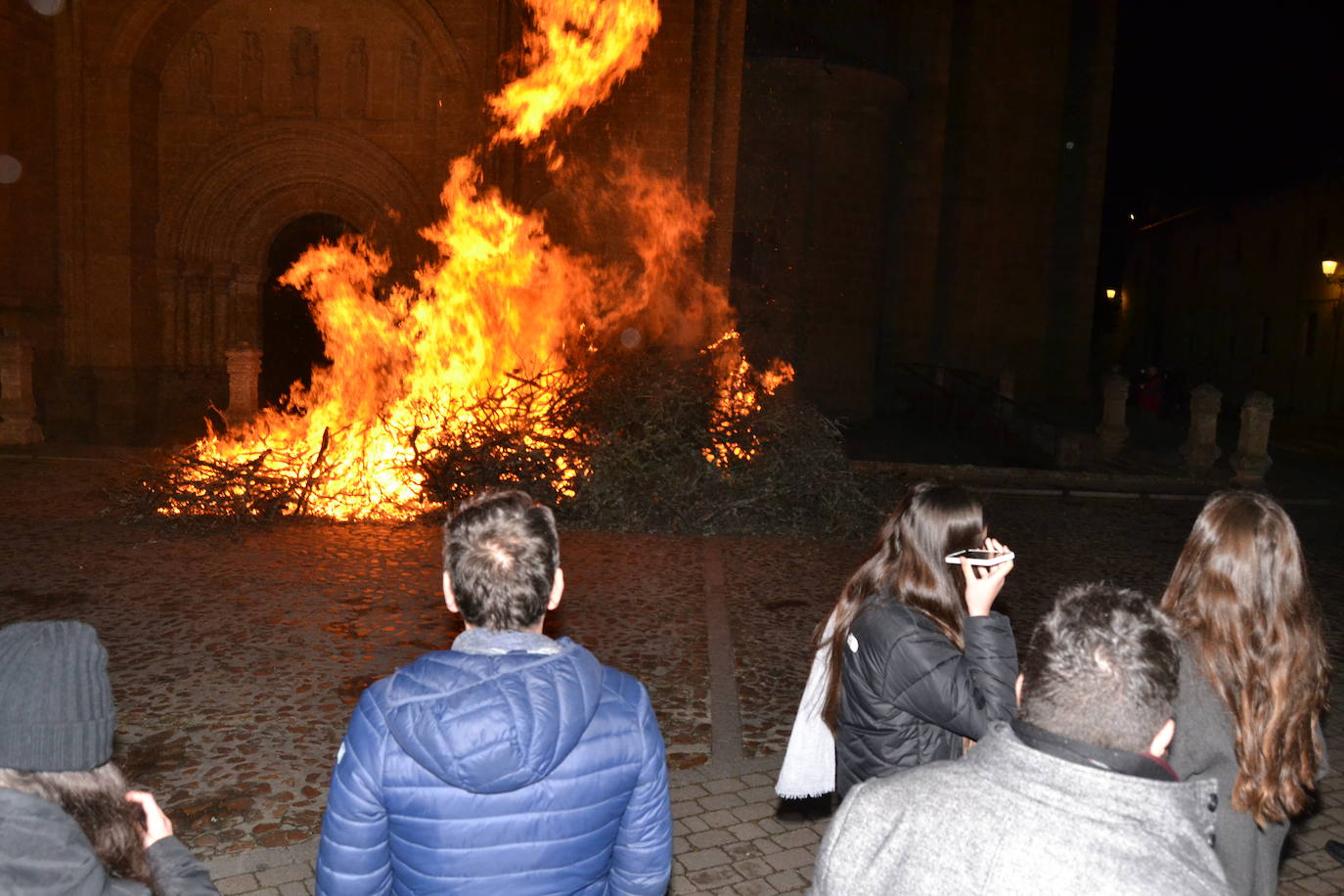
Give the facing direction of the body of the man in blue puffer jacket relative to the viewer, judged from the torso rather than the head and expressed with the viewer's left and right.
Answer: facing away from the viewer

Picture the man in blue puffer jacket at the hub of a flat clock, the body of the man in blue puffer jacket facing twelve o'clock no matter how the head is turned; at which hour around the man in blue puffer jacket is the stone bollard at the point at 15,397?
The stone bollard is roughly at 11 o'clock from the man in blue puffer jacket.

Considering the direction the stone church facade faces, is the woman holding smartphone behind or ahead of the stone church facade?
ahead

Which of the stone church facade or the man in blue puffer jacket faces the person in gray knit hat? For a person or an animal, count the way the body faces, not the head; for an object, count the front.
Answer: the stone church facade

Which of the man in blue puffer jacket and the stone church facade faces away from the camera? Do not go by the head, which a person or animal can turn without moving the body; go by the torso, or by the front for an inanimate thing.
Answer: the man in blue puffer jacket

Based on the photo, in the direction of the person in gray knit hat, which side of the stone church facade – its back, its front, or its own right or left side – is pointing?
front

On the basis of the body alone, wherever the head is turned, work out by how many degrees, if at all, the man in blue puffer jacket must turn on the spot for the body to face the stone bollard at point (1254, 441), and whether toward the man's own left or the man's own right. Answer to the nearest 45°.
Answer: approximately 45° to the man's own right

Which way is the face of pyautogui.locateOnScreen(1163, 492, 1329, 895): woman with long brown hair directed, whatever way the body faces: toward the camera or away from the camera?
away from the camera

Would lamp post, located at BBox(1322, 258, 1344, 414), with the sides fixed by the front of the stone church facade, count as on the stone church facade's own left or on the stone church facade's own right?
on the stone church facade's own left

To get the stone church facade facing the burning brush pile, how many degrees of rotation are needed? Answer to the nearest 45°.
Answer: approximately 45° to its left

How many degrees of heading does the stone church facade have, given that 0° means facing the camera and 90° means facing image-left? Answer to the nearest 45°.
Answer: approximately 0°

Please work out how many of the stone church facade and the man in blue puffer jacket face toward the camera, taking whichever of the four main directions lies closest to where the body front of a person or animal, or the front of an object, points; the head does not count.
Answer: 1

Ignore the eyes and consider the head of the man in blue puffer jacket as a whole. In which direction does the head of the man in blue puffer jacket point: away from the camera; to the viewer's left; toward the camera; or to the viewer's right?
away from the camera

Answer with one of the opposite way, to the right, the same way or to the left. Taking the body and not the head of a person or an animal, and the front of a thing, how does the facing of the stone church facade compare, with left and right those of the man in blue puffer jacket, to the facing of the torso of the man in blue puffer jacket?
the opposite way

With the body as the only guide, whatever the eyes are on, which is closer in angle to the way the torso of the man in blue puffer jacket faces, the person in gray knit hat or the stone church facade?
the stone church facade

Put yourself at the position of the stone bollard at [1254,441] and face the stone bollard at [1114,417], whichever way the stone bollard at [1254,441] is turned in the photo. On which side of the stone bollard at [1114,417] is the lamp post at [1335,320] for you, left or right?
right

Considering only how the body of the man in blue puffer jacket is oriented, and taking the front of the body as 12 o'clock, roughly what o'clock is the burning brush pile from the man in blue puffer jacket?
The burning brush pile is roughly at 12 o'clock from the man in blue puffer jacket.

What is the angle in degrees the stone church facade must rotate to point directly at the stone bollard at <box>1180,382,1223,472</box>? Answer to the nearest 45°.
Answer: approximately 90° to its left
